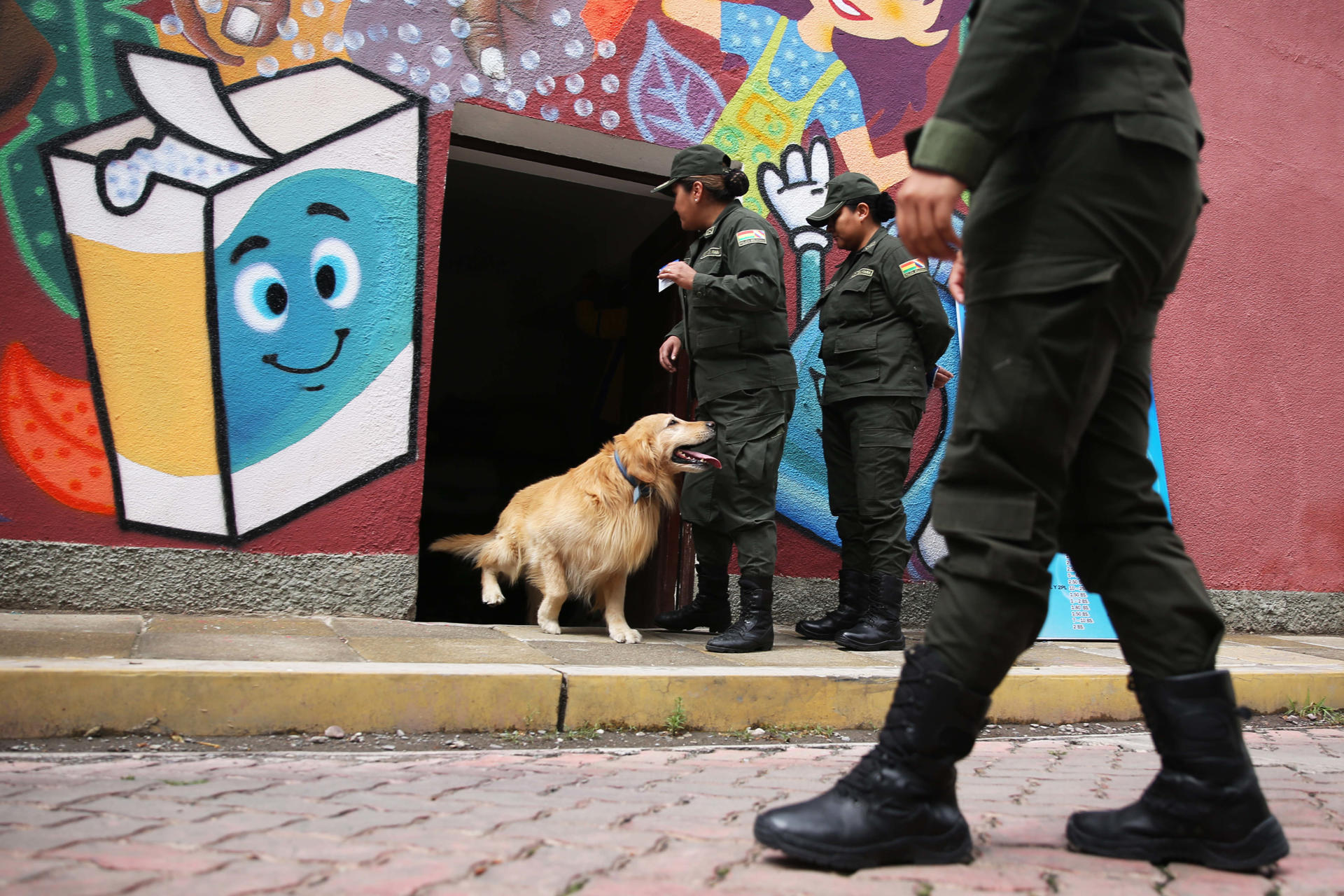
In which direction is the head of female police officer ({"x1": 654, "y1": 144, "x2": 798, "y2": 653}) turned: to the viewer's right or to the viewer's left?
to the viewer's left

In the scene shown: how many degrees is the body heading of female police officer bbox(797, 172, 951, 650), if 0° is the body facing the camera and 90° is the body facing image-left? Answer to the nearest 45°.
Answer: approximately 45°

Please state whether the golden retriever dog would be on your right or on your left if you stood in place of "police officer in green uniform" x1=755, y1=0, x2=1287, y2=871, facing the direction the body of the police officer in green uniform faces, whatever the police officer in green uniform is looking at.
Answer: on your right

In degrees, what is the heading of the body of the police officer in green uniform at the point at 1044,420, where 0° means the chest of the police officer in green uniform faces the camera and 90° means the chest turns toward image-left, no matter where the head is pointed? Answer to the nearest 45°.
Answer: approximately 90°

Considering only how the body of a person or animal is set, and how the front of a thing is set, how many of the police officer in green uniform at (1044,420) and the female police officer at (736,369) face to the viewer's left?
2

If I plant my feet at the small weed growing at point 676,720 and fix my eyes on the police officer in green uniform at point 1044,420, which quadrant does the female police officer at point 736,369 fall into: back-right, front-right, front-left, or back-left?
back-left

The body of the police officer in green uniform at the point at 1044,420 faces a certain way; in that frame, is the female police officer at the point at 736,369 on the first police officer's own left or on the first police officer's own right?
on the first police officer's own right

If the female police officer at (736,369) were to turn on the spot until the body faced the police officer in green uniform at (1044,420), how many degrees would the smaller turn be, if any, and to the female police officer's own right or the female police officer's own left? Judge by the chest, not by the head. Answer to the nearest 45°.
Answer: approximately 90° to the female police officer's own left

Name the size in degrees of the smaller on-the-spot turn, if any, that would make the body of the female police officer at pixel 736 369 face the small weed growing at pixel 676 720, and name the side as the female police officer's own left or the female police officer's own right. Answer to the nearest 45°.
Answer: approximately 90° to the female police officer's own left

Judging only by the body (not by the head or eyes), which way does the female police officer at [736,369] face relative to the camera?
to the viewer's left
